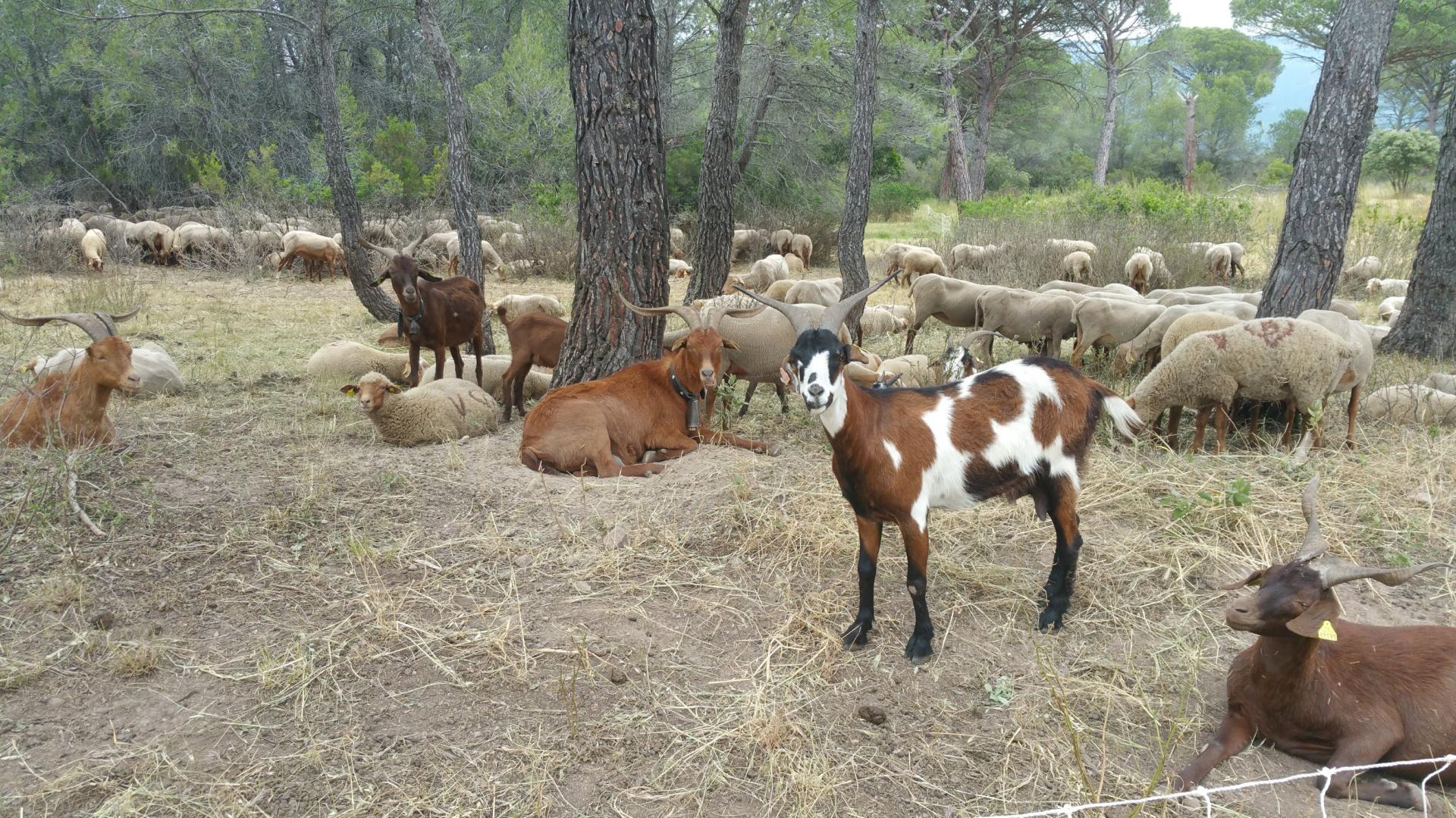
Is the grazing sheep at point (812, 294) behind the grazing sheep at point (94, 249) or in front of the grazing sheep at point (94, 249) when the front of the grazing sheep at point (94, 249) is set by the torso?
in front

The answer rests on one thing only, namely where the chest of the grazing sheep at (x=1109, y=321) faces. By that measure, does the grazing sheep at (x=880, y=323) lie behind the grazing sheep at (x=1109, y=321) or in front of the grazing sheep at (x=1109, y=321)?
behind

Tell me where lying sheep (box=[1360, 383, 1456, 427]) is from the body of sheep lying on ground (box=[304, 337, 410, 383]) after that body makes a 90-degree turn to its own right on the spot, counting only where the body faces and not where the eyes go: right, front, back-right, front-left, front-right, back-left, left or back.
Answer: front-left

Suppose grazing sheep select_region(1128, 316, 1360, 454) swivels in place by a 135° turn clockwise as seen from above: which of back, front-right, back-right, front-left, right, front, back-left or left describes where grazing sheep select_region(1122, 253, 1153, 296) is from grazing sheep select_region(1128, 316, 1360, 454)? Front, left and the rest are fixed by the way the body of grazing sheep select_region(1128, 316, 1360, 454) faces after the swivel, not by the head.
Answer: front-left

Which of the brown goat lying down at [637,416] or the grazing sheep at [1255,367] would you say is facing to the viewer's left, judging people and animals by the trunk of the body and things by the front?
the grazing sheep

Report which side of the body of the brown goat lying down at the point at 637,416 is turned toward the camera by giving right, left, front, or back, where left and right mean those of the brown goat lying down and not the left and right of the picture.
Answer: right

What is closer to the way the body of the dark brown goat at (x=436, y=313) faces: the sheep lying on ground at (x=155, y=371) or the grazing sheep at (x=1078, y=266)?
the sheep lying on ground

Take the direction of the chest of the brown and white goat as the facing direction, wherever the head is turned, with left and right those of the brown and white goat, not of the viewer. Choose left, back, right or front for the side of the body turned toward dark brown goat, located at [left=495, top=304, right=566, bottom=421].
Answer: right

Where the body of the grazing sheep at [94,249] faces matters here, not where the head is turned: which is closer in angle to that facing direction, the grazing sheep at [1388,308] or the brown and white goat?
the brown and white goat

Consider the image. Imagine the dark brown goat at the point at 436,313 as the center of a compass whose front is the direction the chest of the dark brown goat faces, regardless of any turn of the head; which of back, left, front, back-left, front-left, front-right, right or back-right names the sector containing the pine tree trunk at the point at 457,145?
back-right

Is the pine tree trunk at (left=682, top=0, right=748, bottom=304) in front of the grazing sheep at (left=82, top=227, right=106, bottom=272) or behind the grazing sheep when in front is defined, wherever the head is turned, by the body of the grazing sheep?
in front

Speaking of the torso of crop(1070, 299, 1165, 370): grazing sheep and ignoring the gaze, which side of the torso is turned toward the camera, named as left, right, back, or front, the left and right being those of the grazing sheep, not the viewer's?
right

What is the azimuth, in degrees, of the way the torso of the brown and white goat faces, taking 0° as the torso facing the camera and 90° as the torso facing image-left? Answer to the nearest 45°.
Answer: approximately 45°

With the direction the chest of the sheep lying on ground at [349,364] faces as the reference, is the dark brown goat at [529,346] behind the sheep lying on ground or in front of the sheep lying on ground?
in front
